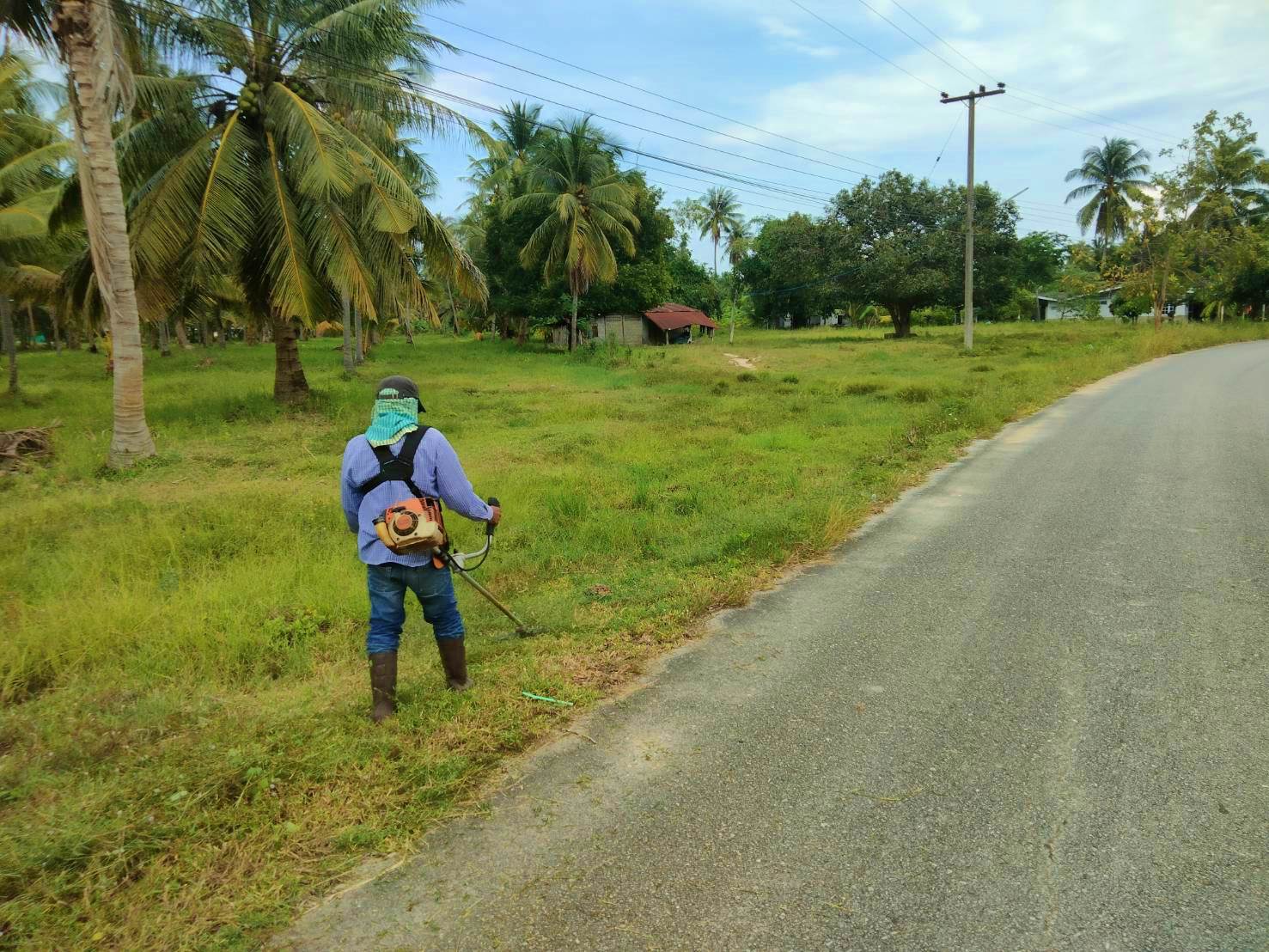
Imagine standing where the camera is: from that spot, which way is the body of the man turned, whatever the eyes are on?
away from the camera

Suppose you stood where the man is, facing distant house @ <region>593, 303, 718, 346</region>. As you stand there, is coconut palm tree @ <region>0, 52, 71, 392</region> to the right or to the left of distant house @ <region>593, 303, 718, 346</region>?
left

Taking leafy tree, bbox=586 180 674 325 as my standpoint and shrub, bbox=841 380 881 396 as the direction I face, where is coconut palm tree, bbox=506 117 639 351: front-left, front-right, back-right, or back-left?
front-right

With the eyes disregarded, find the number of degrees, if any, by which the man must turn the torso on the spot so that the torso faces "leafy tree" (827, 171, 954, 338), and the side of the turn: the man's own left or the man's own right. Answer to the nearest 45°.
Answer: approximately 45° to the man's own right

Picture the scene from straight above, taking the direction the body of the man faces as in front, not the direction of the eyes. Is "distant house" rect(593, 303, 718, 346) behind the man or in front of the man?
in front

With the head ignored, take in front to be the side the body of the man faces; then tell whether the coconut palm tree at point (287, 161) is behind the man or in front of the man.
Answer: in front

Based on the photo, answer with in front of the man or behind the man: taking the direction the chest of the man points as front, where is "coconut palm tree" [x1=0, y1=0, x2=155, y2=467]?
in front

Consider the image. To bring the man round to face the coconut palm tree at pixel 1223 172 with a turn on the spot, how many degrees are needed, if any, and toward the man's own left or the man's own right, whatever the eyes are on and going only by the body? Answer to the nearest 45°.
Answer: approximately 45° to the man's own right

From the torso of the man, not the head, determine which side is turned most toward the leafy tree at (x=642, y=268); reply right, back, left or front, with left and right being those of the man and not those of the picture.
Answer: front
